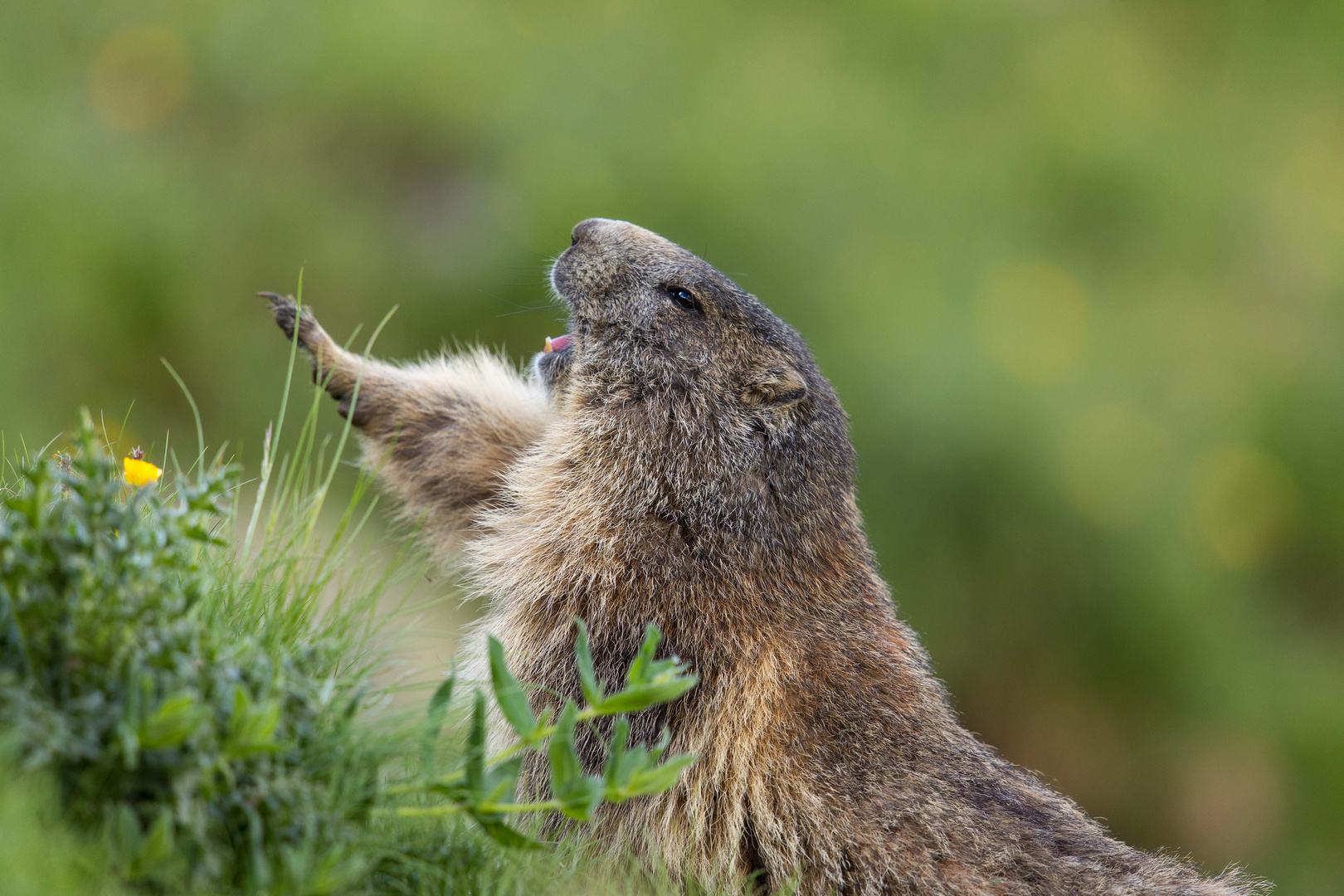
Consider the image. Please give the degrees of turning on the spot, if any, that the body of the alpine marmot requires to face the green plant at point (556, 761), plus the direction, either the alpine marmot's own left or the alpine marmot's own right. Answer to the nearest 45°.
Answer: approximately 90° to the alpine marmot's own left

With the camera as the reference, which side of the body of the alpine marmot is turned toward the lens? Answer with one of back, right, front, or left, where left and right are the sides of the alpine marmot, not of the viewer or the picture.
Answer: left

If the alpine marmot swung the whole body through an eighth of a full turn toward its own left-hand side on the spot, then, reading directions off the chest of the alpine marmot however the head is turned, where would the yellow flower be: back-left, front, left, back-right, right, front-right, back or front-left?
front

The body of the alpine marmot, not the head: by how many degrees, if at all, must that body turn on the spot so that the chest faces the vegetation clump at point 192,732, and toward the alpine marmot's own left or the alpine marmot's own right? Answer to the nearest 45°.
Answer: approximately 45° to the alpine marmot's own left
